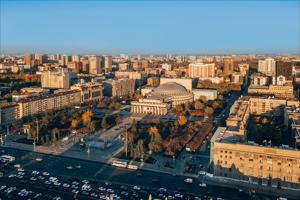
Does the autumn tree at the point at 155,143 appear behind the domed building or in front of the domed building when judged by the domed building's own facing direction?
in front

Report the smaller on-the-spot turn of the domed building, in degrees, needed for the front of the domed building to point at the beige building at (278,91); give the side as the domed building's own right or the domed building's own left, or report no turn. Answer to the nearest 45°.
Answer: approximately 135° to the domed building's own left

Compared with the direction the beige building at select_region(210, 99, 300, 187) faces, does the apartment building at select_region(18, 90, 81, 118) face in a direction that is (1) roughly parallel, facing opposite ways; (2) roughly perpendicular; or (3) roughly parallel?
roughly perpendicular

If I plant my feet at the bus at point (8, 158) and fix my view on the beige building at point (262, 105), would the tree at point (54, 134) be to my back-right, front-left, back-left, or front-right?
front-left

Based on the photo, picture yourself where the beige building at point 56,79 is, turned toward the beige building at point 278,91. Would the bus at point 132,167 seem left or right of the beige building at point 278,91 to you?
right

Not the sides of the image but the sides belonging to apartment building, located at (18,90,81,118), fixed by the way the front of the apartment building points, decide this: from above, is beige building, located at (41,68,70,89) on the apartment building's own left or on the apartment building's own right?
on the apartment building's own left

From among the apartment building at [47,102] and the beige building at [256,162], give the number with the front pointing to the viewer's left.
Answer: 0

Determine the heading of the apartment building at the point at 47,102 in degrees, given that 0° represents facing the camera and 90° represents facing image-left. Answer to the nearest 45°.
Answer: approximately 315°

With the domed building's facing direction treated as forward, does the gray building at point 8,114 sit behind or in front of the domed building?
in front

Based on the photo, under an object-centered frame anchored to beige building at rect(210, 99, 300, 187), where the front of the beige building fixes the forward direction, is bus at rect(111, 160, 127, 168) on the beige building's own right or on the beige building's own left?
on the beige building's own right

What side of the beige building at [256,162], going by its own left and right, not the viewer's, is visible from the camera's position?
front

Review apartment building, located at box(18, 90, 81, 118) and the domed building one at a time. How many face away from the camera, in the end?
0

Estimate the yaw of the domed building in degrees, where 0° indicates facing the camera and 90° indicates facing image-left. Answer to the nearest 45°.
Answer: approximately 45°

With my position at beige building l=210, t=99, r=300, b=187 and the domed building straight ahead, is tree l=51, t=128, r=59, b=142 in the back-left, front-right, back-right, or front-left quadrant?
front-left
